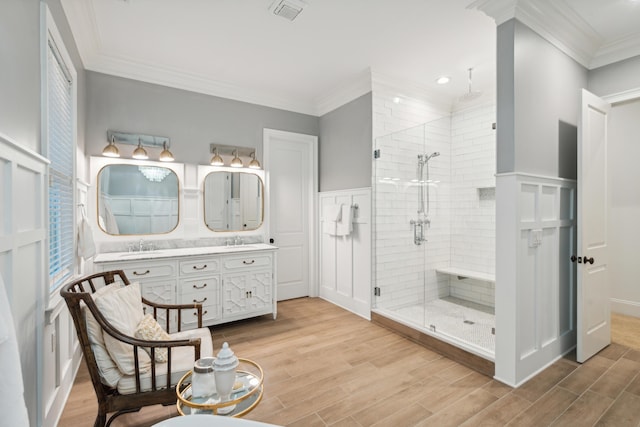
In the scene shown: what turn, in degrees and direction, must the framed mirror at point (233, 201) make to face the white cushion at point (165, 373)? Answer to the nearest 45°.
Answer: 0° — it already faces it

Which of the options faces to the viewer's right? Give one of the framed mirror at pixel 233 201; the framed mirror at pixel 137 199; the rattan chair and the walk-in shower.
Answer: the rattan chair

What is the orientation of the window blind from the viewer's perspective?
to the viewer's right

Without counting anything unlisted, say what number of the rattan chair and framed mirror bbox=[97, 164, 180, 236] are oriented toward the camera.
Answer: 1

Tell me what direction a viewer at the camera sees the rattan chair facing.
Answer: facing to the right of the viewer

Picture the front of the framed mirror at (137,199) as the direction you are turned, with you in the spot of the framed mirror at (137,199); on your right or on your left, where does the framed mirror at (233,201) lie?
on your left

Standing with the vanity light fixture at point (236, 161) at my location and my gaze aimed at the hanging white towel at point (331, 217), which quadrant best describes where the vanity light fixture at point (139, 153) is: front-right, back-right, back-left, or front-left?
back-right
